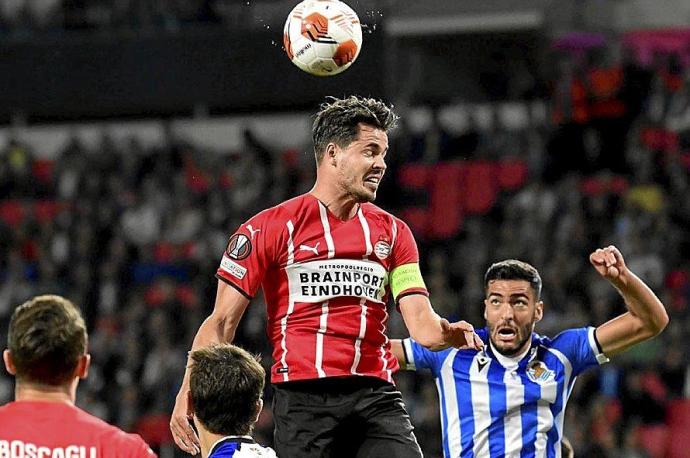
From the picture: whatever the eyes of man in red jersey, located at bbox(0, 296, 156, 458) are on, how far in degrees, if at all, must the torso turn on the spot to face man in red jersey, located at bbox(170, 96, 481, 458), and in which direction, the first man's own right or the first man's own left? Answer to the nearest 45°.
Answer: approximately 45° to the first man's own right

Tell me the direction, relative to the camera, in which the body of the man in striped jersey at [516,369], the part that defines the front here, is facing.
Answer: toward the camera

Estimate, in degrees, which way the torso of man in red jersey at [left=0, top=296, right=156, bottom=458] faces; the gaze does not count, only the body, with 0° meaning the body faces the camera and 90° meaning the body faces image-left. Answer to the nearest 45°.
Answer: approximately 180°

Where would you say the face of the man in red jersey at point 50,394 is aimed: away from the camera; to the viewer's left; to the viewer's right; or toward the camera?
away from the camera

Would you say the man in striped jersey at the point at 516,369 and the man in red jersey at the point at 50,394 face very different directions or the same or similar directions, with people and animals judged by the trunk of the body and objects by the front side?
very different directions

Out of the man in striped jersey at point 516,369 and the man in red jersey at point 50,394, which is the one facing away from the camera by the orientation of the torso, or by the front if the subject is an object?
the man in red jersey

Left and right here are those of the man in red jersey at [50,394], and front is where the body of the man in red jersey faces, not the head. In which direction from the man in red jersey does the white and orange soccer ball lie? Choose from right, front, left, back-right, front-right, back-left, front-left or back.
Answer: front-right

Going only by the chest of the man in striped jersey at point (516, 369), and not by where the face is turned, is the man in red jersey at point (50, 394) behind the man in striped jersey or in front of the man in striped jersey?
in front

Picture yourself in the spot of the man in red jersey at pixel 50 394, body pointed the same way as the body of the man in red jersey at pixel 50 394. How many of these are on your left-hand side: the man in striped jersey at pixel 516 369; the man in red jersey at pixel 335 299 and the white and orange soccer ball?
0

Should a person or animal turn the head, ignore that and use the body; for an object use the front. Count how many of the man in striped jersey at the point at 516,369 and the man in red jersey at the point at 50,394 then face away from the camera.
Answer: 1

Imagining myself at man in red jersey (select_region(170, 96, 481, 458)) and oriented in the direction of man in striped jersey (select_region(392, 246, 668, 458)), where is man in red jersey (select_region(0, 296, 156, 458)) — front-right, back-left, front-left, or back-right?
back-right

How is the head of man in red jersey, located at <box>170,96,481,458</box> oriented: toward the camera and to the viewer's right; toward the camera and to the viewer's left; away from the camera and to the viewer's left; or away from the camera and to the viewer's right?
toward the camera and to the viewer's right

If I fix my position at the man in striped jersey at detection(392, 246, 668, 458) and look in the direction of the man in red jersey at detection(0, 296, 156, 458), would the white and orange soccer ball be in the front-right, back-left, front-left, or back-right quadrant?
front-right
